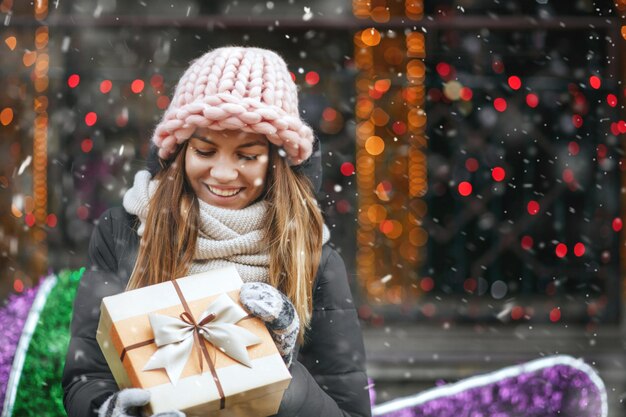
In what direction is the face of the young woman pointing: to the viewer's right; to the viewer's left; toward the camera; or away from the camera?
toward the camera

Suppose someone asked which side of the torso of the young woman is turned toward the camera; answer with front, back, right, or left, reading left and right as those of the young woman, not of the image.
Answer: front

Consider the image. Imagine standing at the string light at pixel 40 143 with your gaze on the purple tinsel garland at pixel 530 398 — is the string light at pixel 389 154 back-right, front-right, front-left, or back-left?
front-left

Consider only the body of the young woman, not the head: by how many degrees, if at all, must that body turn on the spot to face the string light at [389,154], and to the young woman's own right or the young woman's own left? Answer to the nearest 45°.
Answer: approximately 180°

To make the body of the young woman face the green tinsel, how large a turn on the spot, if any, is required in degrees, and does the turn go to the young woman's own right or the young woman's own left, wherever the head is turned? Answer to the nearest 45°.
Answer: approximately 135° to the young woman's own right

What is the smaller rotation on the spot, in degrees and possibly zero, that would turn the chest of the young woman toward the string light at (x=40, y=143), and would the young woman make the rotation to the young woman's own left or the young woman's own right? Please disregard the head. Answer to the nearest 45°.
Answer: approximately 180°

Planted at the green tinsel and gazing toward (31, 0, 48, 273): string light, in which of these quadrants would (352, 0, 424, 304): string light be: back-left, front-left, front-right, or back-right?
front-right

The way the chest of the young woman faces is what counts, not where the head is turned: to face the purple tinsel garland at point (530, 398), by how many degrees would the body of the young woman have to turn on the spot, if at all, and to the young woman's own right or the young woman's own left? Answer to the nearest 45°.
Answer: approximately 135° to the young woman's own left

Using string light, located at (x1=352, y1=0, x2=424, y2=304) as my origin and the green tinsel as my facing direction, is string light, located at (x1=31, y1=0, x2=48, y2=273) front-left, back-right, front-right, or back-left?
front-right

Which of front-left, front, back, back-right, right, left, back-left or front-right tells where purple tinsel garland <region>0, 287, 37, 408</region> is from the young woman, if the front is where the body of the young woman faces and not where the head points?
back-right
